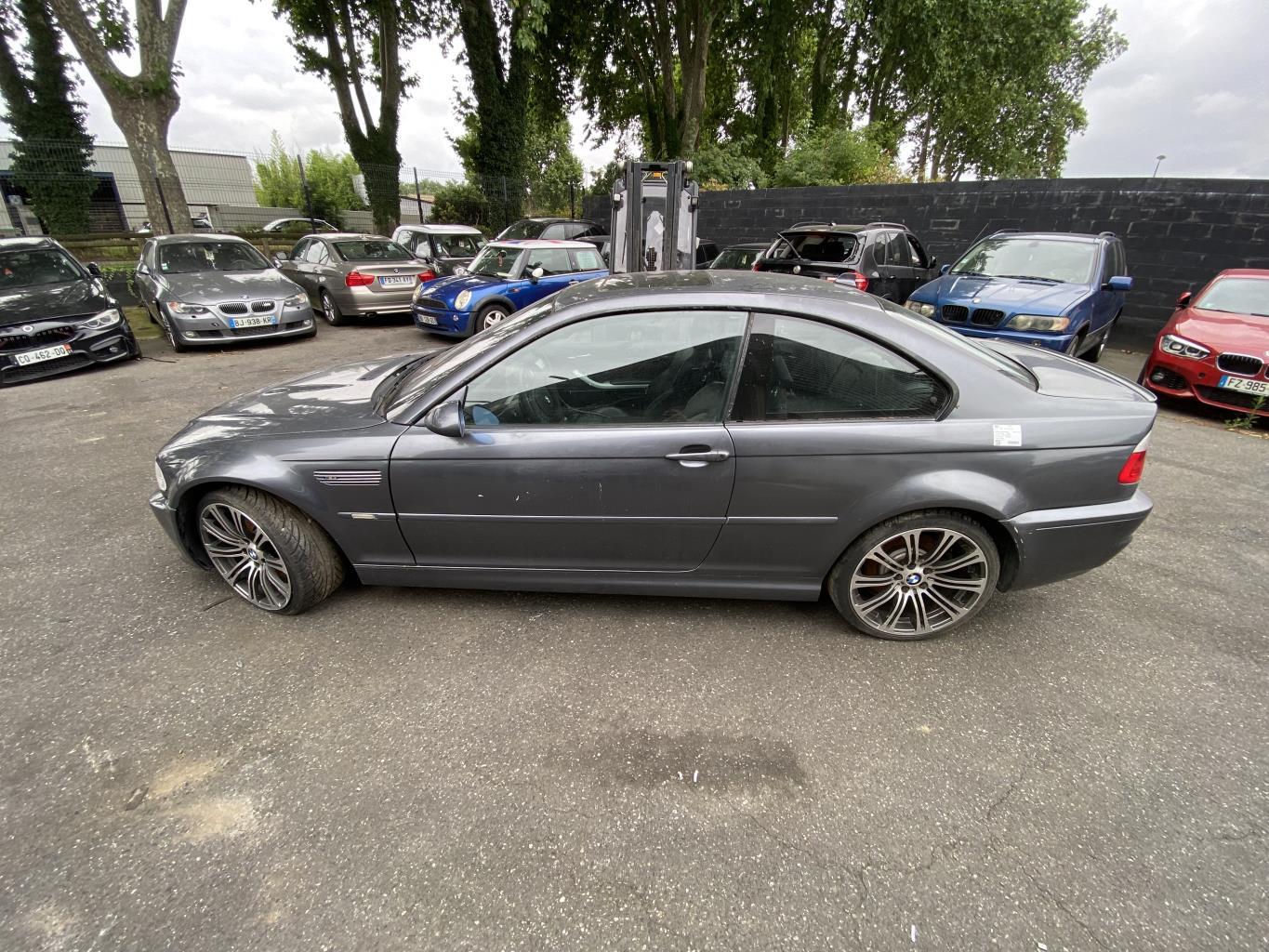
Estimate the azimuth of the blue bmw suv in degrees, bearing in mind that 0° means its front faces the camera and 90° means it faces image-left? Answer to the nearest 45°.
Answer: approximately 45°

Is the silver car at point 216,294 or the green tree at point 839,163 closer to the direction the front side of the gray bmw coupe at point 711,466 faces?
the silver car

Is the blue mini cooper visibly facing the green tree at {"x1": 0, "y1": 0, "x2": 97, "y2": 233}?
no

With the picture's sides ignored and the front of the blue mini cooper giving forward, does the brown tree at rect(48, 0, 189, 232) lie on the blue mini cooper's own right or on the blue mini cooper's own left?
on the blue mini cooper's own right

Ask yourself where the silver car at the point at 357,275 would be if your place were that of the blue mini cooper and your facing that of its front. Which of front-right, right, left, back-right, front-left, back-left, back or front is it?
right

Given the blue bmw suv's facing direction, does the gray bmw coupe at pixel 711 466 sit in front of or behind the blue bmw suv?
in front

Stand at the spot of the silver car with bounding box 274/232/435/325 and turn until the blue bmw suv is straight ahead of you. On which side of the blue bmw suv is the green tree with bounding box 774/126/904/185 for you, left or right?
left

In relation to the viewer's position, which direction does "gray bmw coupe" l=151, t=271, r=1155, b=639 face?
facing to the left of the viewer

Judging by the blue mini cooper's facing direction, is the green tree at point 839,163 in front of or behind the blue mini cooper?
behind

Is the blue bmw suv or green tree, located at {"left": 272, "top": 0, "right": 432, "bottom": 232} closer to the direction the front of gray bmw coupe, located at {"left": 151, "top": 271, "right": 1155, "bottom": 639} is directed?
the green tree

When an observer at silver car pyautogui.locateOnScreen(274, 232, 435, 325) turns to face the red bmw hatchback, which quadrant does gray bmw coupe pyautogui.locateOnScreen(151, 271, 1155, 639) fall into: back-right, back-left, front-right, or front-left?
front-right

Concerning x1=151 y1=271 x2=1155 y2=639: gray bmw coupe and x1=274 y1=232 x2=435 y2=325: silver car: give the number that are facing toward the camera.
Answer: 0

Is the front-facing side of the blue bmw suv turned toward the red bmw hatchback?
no

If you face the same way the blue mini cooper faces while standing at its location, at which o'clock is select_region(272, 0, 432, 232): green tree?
The green tree is roughly at 4 o'clock from the blue mini cooper.

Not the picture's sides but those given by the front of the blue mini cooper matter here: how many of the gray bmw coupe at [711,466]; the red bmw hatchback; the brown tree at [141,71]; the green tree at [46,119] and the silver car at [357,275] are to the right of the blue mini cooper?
3

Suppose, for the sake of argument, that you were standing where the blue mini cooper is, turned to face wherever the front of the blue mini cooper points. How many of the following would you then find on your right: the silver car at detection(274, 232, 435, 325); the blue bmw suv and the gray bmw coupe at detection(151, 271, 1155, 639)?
1
